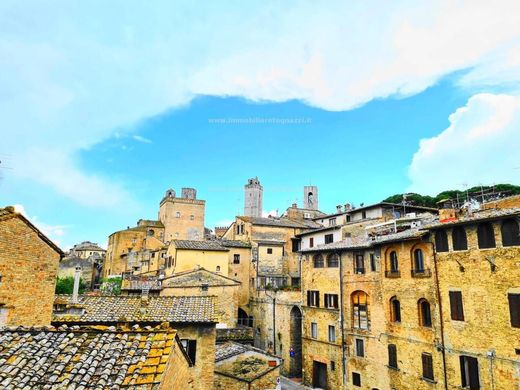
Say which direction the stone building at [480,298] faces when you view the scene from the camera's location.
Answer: facing the viewer and to the left of the viewer

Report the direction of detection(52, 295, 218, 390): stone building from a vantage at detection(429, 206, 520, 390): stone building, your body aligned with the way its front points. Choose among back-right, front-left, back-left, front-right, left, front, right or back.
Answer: front

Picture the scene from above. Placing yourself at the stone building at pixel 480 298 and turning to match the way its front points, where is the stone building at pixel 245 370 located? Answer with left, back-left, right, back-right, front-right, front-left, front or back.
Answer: front-right
